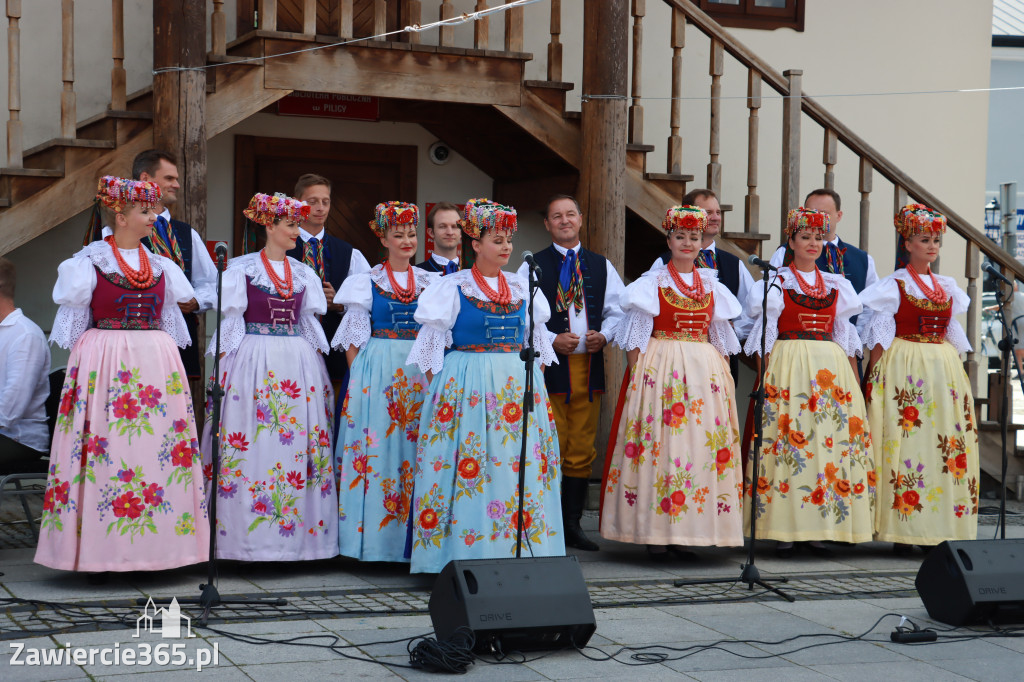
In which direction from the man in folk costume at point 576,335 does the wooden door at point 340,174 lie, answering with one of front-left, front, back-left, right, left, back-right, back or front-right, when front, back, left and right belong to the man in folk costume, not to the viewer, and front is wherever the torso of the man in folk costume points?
back-right

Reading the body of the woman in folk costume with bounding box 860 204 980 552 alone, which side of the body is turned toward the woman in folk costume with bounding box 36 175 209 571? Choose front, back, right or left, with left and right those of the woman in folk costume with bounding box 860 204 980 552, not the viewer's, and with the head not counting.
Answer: right

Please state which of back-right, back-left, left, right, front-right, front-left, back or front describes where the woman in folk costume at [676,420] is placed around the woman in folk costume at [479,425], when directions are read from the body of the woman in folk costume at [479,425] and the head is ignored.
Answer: left

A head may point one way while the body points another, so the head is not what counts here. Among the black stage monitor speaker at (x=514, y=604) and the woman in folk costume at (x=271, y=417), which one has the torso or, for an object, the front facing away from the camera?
the black stage monitor speaker

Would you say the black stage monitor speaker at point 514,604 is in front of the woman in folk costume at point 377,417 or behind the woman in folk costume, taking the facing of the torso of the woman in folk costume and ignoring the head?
in front

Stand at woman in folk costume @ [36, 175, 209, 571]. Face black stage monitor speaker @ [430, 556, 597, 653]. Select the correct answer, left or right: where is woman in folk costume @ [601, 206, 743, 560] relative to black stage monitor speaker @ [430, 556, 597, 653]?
left

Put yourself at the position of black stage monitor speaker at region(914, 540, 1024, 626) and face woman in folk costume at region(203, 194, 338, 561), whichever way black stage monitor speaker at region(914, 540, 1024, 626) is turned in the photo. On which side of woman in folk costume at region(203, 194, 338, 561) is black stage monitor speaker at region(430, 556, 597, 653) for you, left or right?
left

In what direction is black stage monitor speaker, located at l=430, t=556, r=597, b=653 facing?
away from the camera

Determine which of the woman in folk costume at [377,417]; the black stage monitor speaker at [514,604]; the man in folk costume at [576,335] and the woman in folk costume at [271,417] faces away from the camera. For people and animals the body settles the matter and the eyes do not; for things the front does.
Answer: the black stage monitor speaker

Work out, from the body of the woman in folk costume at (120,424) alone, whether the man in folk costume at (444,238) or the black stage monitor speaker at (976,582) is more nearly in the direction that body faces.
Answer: the black stage monitor speaker

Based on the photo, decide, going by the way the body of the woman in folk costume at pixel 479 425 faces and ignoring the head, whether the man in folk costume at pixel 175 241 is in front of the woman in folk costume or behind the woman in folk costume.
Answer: behind
